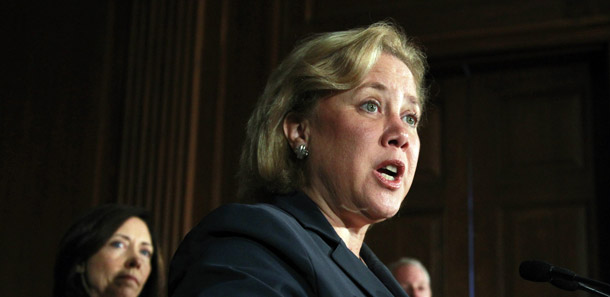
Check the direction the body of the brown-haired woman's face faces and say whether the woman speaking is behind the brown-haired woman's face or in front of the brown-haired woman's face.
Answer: in front

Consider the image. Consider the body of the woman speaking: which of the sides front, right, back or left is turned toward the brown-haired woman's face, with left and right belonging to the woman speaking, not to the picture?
back

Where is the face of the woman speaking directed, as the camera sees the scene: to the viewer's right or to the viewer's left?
to the viewer's right

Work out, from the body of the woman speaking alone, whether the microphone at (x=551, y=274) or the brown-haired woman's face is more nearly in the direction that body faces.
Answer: the microphone

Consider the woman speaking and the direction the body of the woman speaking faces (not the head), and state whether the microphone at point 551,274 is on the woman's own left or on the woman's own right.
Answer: on the woman's own left

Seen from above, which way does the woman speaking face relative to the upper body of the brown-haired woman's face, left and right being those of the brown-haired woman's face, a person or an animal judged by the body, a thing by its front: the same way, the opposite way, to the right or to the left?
the same way

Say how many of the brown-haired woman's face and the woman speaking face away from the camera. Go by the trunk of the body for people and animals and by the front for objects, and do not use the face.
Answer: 0

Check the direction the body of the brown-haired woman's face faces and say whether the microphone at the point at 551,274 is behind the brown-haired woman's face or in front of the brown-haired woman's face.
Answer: in front

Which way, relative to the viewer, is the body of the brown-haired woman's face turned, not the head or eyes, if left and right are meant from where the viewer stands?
facing the viewer and to the right of the viewer
